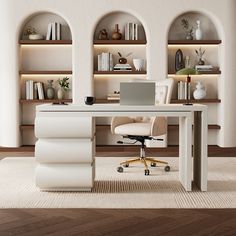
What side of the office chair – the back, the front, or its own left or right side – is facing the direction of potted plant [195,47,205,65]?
back

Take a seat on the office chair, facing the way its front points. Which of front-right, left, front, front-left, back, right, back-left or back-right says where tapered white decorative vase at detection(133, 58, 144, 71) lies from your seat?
back-right

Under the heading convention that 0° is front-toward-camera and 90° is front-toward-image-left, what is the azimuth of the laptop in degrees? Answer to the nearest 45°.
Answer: approximately 180°

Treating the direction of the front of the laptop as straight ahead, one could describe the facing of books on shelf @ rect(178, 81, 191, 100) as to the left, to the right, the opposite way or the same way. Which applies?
the opposite way

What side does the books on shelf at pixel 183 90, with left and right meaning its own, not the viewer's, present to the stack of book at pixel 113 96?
right

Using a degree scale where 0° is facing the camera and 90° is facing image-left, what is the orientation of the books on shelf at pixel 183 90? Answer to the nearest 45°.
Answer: approximately 0°

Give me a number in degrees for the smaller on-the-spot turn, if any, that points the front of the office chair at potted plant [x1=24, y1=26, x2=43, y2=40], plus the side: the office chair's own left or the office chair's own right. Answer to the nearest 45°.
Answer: approximately 90° to the office chair's own right
